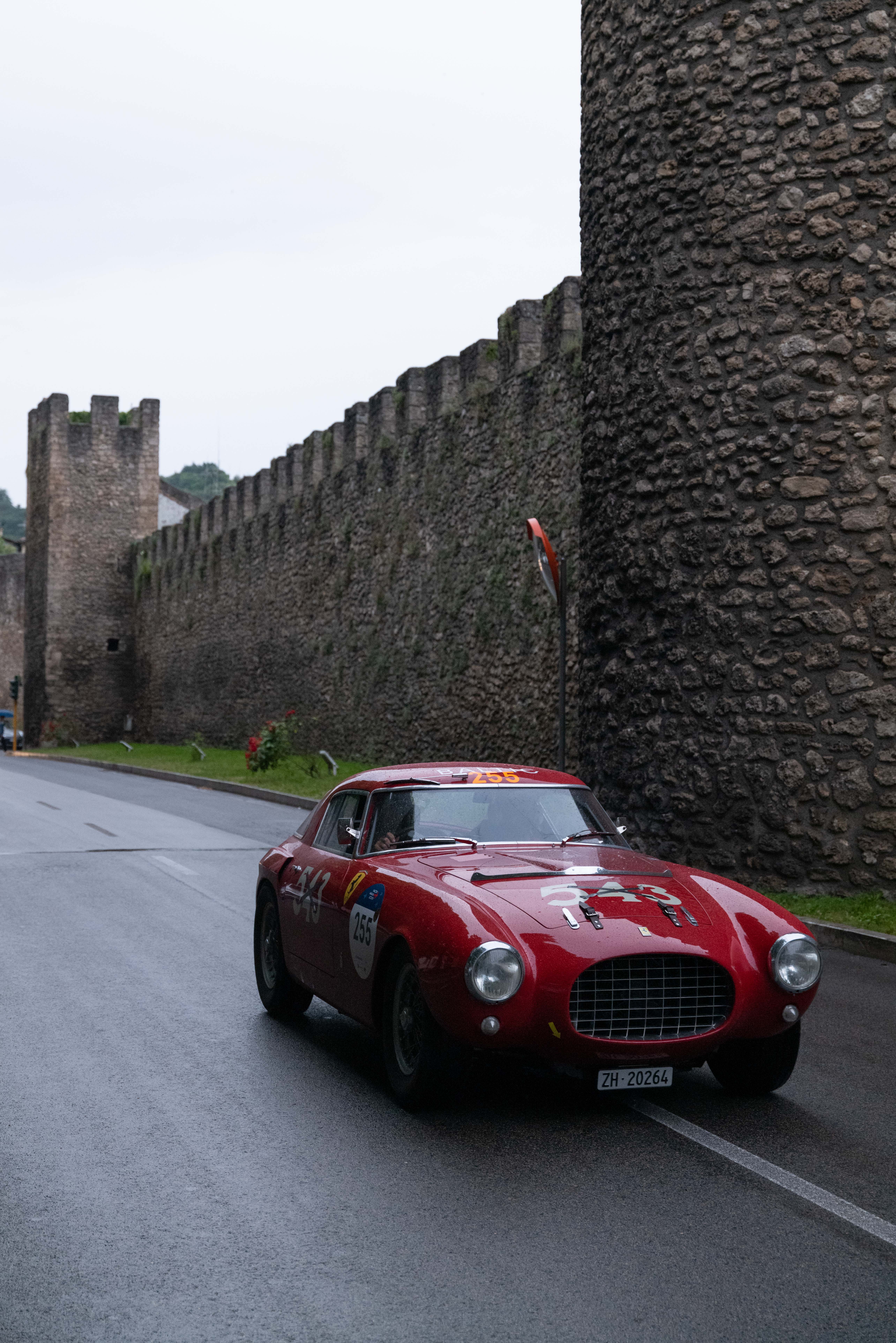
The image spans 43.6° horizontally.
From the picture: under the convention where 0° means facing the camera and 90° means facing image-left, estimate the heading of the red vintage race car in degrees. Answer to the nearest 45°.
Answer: approximately 315°

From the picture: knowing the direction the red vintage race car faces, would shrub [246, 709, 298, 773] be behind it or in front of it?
behind

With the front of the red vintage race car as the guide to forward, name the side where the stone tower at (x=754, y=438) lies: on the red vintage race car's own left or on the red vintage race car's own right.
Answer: on the red vintage race car's own left

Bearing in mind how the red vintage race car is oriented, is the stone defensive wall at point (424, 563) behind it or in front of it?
behind
